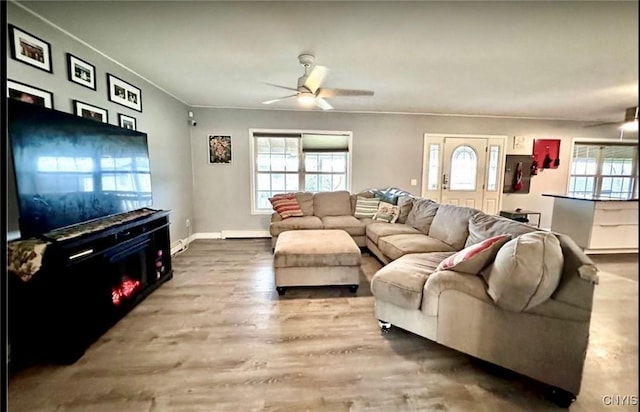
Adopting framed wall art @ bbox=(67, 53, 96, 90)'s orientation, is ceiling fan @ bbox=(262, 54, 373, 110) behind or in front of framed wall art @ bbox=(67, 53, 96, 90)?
in front

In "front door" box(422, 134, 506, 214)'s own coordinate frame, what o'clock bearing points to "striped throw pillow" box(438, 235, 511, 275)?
The striped throw pillow is roughly at 12 o'clock from the front door.

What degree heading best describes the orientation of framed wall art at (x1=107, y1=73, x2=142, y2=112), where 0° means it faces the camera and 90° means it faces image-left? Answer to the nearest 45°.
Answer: approximately 315°

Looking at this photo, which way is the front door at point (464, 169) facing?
toward the camera

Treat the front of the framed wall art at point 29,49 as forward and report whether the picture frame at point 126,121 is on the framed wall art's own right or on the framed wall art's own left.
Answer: on the framed wall art's own left

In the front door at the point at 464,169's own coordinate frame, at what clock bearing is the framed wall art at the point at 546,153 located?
The framed wall art is roughly at 8 o'clock from the front door.

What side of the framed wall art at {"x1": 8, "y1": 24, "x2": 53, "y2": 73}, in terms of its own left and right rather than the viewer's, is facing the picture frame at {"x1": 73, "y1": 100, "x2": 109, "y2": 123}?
left

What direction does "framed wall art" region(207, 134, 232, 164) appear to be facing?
toward the camera

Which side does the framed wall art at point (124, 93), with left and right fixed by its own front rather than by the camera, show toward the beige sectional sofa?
front

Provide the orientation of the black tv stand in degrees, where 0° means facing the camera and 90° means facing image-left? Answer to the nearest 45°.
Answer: approximately 315°

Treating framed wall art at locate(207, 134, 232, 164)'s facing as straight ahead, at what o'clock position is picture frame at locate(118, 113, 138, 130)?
The picture frame is roughly at 1 o'clock from the framed wall art.

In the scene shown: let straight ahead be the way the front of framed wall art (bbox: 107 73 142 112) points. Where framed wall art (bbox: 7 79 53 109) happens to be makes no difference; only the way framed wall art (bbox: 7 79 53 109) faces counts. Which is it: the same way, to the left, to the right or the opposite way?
the same way

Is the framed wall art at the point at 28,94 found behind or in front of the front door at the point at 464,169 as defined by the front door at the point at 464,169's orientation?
in front

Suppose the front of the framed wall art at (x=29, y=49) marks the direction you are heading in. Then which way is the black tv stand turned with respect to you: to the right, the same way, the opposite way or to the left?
the same way

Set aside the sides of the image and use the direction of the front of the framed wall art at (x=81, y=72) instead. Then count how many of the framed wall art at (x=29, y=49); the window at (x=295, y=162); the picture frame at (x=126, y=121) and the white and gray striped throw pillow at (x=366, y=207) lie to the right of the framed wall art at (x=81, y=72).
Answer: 1

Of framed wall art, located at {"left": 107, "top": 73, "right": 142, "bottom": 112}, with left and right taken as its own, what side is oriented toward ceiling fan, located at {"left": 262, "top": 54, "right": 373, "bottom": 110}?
front

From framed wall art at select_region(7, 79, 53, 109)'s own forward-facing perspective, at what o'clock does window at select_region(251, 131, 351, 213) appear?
The window is roughly at 10 o'clock from the framed wall art.

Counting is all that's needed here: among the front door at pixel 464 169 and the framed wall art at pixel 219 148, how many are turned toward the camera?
2
